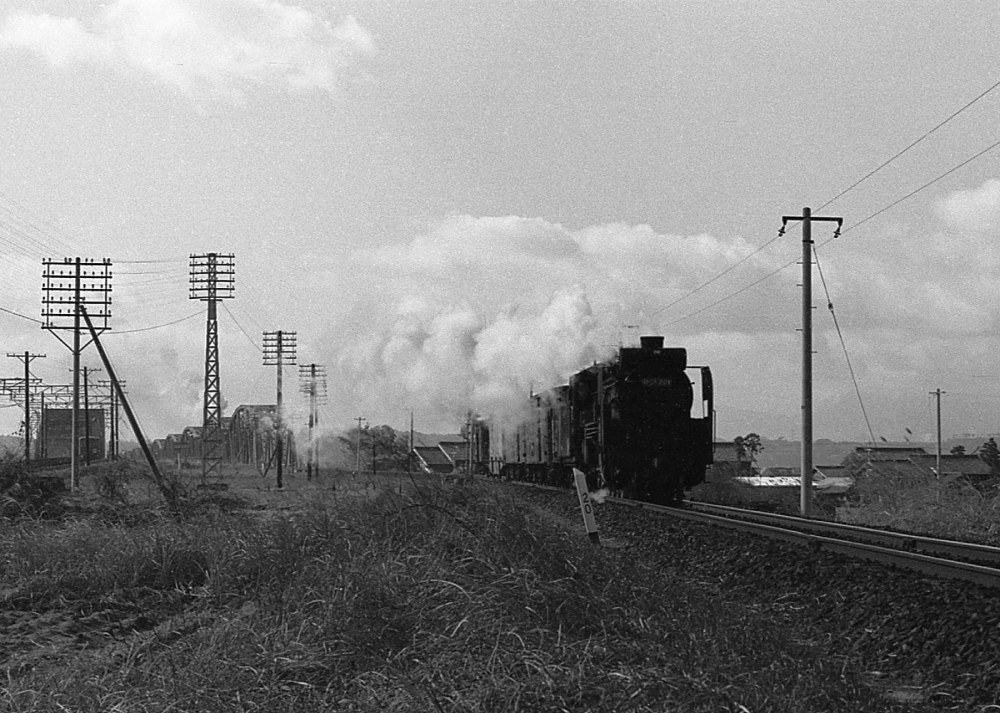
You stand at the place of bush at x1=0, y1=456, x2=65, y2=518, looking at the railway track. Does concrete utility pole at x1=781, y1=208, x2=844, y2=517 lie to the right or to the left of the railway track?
left

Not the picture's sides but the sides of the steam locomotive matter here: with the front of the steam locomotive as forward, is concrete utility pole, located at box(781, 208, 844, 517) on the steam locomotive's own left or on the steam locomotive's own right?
on the steam locomotive's own left

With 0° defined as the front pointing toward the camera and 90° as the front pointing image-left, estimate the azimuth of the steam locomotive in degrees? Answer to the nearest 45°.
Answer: approximately 315°
